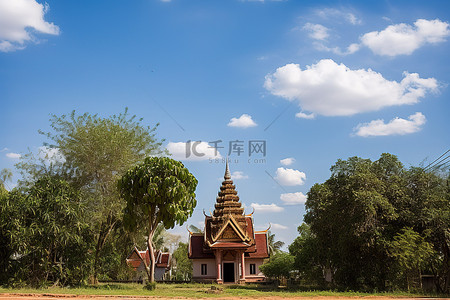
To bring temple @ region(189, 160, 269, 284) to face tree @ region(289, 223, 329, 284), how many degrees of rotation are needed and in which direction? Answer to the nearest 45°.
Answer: approximately 45° to its left

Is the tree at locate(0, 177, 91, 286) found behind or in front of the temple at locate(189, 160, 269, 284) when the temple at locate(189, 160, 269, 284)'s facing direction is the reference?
in front

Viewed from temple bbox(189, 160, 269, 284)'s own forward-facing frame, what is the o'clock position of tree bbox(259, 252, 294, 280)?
The tree is roughly at 10 o'clock from the temple.

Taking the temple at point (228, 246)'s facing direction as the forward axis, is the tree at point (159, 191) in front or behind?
in front

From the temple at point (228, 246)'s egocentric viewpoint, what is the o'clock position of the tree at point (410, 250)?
The tree is roughly at 11 o'clock from the temple.

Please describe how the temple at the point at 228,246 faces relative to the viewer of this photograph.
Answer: facing the viewer
